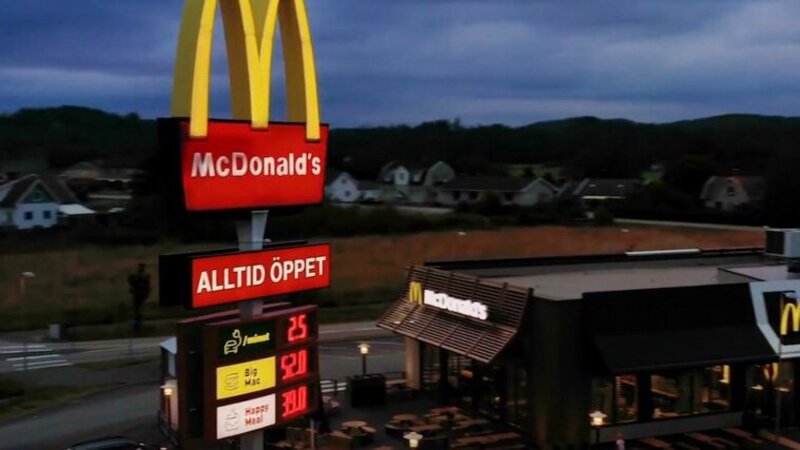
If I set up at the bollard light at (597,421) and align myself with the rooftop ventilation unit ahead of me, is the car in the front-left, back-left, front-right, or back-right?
back-left

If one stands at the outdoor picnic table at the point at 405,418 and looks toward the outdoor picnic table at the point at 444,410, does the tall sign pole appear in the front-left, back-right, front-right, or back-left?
back-right

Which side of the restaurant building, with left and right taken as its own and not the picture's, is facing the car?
front

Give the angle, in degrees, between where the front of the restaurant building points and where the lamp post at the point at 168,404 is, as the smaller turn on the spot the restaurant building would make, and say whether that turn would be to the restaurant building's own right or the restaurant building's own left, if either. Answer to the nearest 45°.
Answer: approximately 45° to the restaurant building's own right

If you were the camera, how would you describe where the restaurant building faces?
facing the viewer and to the left of the viewer

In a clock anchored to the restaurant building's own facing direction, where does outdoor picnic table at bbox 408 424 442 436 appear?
The outdoor picnic table is roughly at 1 o'clock from the restaurant building.
